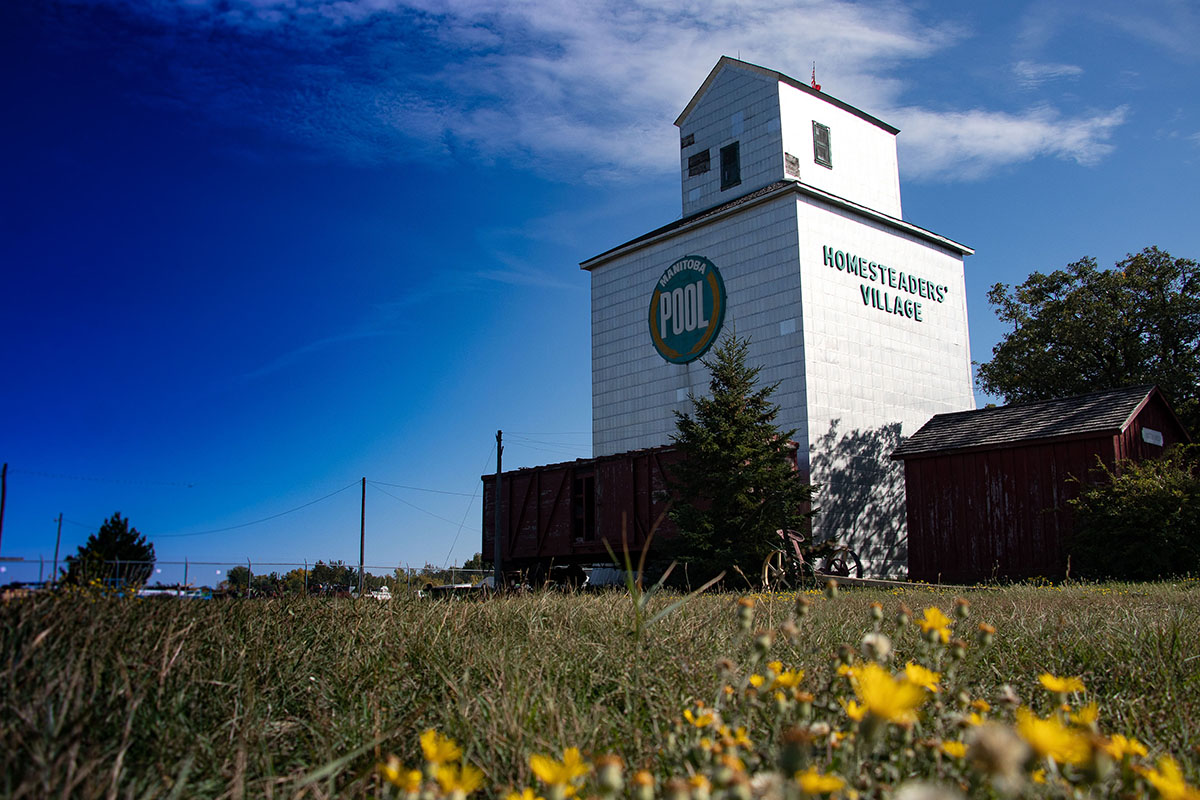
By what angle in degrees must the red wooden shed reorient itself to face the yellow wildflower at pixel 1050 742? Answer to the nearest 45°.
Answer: approximately 45° to its right

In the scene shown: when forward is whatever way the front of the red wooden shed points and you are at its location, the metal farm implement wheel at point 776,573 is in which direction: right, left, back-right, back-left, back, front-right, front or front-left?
front-right

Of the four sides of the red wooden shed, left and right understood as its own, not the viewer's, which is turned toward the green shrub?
front

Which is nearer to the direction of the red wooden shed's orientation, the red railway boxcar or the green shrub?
the green shrub

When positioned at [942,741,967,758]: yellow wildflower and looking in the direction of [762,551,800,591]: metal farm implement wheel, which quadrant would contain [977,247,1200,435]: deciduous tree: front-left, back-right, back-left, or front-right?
front-right

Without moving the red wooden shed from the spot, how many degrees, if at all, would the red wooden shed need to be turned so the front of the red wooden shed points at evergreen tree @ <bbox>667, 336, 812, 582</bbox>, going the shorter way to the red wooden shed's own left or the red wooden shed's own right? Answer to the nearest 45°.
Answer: approximately 90° to the red wooden shed's own right

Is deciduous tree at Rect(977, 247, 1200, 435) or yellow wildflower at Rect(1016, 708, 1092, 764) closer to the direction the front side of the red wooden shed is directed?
the yellow wildflower

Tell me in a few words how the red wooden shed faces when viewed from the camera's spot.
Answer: facing the viewer and to the right of the viewer

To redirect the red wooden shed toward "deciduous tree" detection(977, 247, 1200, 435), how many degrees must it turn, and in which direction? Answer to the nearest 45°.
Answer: approximately 135° to its left

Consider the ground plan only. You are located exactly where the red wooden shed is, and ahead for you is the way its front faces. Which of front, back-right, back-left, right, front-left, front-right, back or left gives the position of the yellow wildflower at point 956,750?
front-right

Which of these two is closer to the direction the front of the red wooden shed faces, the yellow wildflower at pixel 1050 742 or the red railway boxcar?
the yellow wildflower

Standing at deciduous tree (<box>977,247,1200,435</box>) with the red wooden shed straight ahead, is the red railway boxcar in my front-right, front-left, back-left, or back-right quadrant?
front-right

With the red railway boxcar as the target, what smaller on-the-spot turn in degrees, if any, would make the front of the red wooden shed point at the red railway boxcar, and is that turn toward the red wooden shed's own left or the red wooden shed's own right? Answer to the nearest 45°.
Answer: approximately 135° to the red wooden shed's own right
